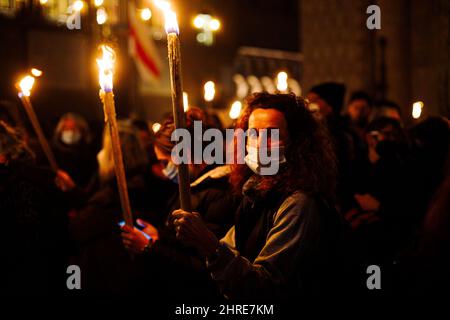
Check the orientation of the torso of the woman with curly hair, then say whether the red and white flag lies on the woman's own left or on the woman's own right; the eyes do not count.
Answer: on the woman's own right

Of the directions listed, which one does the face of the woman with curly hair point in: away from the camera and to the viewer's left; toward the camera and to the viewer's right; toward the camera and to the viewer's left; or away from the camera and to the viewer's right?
toward the camera and to the viewer's left

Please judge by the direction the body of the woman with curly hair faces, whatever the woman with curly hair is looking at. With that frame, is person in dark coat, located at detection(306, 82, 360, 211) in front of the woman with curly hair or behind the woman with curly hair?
behind

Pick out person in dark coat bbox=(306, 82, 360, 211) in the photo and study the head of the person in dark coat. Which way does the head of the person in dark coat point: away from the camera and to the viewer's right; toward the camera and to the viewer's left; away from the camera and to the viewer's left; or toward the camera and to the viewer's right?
toward the camera and to the viewer's left

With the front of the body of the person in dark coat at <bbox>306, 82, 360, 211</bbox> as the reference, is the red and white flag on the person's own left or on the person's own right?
on the person's own right

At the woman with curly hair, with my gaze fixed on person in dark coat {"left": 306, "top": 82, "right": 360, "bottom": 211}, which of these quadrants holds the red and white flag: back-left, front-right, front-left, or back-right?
front-left

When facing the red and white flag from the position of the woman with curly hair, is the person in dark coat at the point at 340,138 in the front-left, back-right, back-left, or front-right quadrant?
front-right

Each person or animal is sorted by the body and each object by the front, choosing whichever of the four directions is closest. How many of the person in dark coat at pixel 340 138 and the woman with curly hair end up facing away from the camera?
0

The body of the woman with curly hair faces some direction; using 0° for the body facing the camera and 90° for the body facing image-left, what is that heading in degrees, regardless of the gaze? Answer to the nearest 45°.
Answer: approximately 45°
